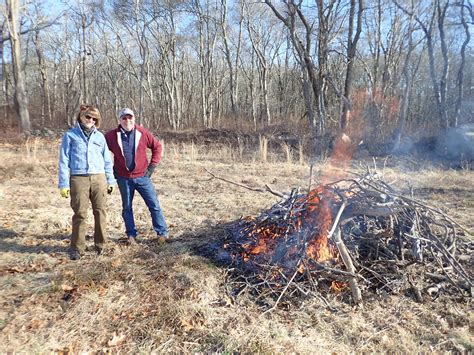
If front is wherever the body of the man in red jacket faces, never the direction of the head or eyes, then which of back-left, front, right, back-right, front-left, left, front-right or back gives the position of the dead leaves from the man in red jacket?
front

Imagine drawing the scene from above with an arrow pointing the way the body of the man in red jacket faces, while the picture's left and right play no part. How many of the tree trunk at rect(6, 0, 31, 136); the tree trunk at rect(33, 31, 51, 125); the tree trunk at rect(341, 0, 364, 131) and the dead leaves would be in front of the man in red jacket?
1

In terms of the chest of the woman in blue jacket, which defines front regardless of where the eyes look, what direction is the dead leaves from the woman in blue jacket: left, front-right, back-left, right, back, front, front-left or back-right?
front

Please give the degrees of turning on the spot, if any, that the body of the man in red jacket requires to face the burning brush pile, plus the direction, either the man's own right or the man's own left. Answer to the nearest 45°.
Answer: approximately 45° to the man's own left

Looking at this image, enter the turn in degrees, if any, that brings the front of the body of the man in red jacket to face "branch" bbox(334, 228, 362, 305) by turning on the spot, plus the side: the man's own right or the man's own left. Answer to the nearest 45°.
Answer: approximately 45° to the man's own left

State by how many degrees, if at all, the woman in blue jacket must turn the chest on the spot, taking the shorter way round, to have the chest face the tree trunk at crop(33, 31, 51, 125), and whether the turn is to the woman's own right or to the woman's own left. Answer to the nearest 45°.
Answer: approximately 180°

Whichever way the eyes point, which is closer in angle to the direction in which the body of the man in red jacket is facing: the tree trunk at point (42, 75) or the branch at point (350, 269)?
the branch

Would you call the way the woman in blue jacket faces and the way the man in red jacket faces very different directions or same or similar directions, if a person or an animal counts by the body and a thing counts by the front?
same or similar directions

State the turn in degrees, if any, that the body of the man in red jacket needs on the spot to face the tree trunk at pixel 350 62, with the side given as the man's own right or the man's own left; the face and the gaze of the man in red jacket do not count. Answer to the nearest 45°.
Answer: approximately 135° to the man's own left

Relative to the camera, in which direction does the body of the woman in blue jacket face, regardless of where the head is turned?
toward the camera

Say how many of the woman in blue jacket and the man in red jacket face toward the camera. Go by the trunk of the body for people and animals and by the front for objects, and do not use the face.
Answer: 2

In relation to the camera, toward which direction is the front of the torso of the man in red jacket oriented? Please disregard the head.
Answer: toward the camera

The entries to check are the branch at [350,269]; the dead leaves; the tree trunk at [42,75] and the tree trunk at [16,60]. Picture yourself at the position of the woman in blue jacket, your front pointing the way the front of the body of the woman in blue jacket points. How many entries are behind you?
2

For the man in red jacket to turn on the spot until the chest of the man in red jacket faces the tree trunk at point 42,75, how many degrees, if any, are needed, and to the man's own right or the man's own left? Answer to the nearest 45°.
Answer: approximately 180°

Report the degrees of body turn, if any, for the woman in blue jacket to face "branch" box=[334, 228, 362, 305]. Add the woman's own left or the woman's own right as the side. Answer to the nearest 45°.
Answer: approximately 45° to the woman's own left

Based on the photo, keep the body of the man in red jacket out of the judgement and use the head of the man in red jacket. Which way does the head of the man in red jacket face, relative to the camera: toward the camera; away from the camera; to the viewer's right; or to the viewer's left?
toward the camera
